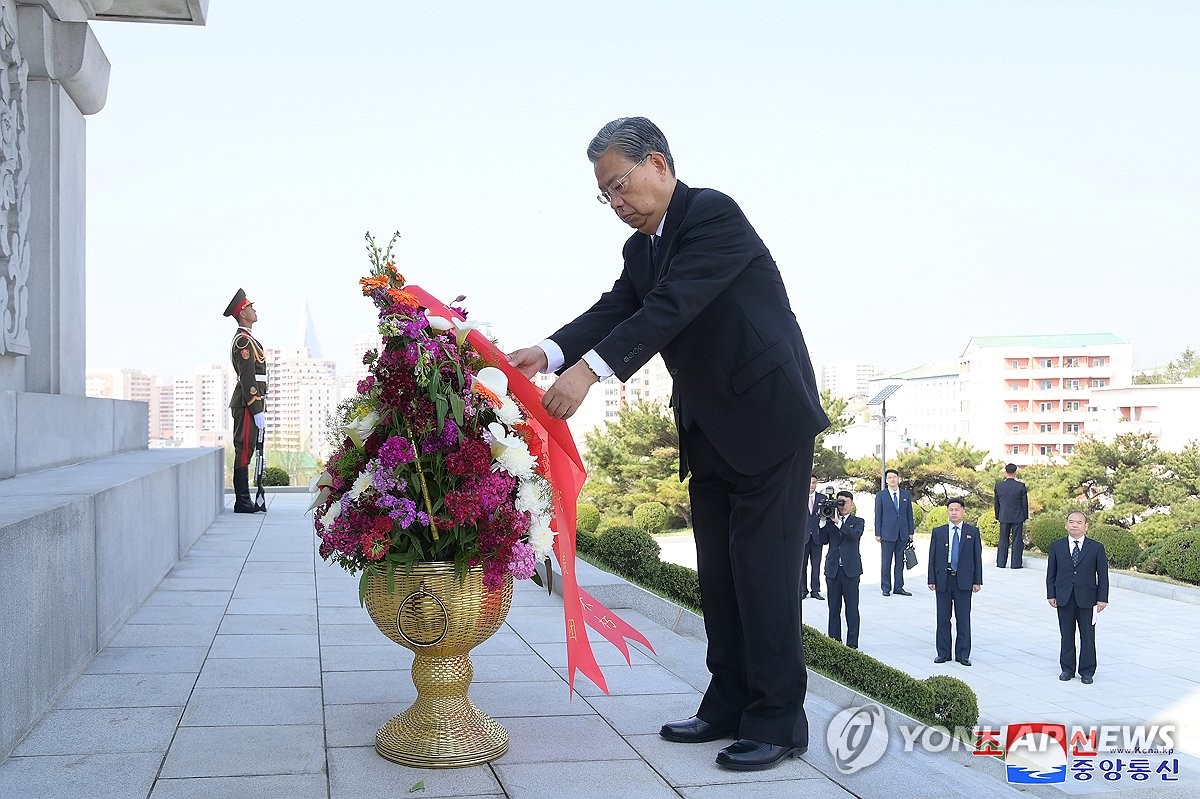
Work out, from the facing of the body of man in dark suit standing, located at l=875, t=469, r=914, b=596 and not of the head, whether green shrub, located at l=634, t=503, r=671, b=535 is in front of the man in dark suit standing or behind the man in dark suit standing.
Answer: behind

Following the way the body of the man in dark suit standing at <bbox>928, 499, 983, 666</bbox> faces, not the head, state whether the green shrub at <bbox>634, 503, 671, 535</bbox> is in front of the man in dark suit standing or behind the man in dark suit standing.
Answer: behind

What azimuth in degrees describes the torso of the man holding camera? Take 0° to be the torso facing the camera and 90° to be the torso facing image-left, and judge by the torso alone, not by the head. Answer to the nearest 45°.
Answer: approximately 45°

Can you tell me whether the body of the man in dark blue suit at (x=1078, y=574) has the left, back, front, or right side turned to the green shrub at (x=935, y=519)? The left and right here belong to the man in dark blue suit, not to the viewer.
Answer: back

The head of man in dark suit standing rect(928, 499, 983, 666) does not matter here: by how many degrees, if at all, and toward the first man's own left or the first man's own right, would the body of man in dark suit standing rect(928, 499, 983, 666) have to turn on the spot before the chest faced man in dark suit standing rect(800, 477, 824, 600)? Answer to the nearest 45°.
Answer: approximately 135° to the first man's own right

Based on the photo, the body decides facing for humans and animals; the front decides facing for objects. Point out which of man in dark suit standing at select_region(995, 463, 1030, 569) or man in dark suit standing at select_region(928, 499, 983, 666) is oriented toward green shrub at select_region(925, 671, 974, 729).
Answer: man in dark suit standing at select_region(928, 499, 983, 666)

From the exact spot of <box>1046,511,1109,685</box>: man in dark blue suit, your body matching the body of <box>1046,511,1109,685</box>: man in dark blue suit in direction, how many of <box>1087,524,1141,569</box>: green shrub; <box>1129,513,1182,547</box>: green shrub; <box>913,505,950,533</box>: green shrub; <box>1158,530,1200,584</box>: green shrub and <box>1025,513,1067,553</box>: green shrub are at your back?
5

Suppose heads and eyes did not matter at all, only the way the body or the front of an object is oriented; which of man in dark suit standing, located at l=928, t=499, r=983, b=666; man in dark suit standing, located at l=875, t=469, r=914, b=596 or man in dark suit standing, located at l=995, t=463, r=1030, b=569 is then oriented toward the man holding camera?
man in dark suit standing, located at l=875, t=469, r=914, b=596

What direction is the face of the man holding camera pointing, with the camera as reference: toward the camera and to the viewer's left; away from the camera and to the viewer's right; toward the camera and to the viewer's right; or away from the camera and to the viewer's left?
toward the camera and to the viewer's left

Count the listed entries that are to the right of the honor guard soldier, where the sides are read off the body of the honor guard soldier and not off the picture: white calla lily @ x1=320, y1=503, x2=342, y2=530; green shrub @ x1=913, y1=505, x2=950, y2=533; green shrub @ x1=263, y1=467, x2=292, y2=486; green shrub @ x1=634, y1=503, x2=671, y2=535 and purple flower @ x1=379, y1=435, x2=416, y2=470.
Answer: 2

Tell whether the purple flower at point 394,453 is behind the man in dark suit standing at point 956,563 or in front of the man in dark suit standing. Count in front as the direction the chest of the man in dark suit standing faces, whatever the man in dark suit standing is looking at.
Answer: in front

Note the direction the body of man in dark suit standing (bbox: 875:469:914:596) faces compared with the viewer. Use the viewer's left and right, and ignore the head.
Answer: facing the viewer

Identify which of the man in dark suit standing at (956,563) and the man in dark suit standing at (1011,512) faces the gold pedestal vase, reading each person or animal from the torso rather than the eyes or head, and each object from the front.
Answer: the man in dark suit standing at (956,563)

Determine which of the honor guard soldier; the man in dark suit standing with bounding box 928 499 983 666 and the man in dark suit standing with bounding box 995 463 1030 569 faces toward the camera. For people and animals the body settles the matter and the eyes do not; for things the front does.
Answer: the man in dark suit standing with bounding box 928 499 983 666

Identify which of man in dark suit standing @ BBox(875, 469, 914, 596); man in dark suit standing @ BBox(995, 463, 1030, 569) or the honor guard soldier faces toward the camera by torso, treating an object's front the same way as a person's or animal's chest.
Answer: man in dark suit standing @ BBox(875, 469, 914, 596)

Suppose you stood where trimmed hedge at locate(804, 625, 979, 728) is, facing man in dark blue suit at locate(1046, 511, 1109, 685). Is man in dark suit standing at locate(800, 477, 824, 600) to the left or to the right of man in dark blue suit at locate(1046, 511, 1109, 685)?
left

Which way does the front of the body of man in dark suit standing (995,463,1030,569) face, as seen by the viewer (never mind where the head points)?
away from the camera

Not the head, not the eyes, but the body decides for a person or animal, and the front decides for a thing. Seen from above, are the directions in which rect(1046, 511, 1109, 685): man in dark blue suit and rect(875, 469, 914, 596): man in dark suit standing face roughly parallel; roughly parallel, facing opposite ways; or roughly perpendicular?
roughly parallel

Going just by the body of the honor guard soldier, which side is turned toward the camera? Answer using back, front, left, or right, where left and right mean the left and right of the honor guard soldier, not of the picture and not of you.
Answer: right
